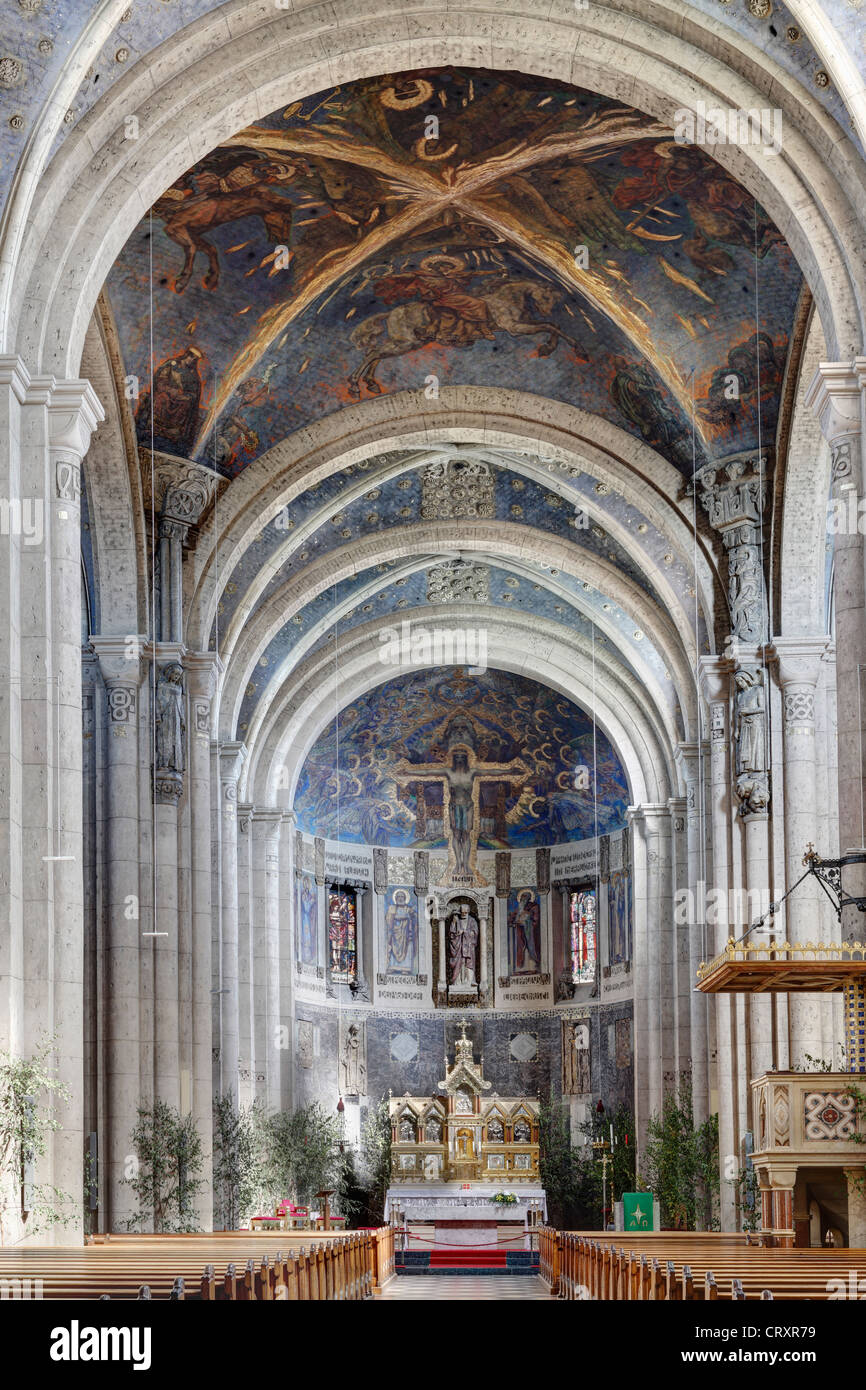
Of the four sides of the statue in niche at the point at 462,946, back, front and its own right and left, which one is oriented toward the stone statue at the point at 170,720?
front

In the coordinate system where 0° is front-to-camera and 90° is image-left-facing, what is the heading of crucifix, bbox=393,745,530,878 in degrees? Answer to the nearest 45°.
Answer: approximately 0°

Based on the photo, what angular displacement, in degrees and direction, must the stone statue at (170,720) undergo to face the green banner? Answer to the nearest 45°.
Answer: approximately 90° to its left

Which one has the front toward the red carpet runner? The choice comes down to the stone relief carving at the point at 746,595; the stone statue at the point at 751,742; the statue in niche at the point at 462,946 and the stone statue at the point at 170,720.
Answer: the statue in niche

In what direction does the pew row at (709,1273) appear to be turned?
away from the camera

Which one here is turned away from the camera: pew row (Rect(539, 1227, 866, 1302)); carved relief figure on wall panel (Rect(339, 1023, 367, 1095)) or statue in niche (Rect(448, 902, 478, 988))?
the pew row

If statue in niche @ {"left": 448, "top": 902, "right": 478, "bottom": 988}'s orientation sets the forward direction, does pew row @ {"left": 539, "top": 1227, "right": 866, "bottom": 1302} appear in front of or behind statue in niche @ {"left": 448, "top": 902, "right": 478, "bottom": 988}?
in front

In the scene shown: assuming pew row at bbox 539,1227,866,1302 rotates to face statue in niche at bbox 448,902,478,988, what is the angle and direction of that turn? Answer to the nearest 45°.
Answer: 0° — it already faces it

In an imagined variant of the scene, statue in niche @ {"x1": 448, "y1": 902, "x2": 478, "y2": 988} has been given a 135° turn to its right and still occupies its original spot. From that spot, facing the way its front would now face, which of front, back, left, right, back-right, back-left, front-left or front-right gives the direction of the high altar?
back-left

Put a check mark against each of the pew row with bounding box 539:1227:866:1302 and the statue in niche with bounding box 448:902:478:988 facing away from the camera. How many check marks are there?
1

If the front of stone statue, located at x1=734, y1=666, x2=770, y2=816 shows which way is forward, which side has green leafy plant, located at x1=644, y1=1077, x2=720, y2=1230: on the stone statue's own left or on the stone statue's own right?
on the stone statue's own right

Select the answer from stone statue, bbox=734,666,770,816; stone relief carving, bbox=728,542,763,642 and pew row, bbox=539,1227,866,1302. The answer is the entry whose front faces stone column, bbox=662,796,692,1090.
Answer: the pew row

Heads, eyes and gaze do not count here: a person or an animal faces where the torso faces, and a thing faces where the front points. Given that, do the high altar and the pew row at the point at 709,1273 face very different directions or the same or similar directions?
very different directions

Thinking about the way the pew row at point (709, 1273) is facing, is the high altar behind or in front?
in front
